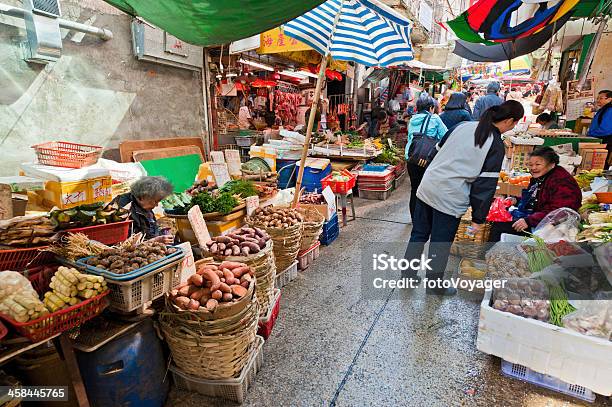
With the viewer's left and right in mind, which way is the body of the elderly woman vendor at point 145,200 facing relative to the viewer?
facing to the right of the viewer

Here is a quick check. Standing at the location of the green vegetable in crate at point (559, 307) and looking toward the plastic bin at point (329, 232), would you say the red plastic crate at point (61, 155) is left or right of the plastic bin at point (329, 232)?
left

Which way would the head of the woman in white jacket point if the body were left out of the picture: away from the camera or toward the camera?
away from the camera

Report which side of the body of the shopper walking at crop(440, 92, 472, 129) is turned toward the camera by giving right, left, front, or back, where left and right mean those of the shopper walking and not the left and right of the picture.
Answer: back

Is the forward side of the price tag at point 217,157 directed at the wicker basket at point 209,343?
yes

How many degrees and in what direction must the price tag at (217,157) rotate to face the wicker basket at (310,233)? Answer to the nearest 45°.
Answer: approximately 45° to its left

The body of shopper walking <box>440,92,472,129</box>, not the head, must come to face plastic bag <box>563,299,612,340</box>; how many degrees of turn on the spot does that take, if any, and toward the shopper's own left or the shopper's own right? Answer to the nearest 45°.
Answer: approximately 180°

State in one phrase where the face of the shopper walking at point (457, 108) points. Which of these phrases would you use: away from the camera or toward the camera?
away from the camera

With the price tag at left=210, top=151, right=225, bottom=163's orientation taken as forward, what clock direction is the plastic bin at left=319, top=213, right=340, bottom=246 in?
The plastic bin is roughly at 10 o'clock from the price tag.

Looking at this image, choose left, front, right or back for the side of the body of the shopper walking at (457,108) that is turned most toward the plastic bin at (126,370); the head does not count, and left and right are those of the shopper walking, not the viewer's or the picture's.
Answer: back
